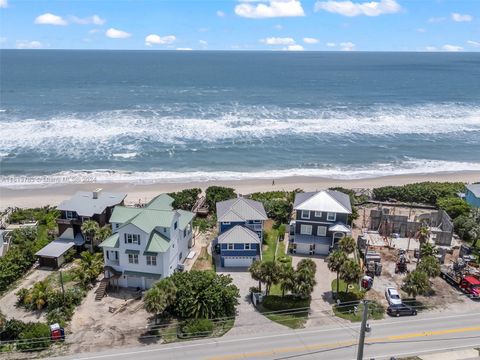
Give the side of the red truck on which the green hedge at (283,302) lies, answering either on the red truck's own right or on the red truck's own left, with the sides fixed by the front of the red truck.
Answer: on the red truck's own right

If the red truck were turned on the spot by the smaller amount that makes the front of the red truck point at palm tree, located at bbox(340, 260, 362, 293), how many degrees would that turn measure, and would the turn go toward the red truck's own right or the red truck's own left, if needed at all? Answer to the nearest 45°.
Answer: approximately 90° to the red truck's own right

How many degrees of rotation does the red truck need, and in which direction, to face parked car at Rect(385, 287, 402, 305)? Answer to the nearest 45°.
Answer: approximately 90° to its right

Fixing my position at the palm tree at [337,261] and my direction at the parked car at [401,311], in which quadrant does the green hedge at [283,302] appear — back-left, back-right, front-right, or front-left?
back-right

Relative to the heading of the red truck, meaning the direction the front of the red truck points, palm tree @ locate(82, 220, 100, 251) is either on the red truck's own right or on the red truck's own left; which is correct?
on the red truck's own right

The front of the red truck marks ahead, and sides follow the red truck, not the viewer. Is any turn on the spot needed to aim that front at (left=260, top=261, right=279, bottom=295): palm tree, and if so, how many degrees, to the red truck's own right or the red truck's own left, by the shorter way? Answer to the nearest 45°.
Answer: approximately 90° to the red truck's own right

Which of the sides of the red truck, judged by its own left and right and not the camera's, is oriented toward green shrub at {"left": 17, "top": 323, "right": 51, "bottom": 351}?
right

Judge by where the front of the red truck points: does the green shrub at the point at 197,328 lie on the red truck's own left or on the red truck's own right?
on the red truck's own right

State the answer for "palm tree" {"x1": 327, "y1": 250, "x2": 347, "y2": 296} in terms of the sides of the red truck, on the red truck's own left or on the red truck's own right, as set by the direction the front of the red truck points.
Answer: on the red truck's own right

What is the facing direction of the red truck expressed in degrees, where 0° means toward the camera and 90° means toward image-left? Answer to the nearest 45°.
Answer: approximately 315°
